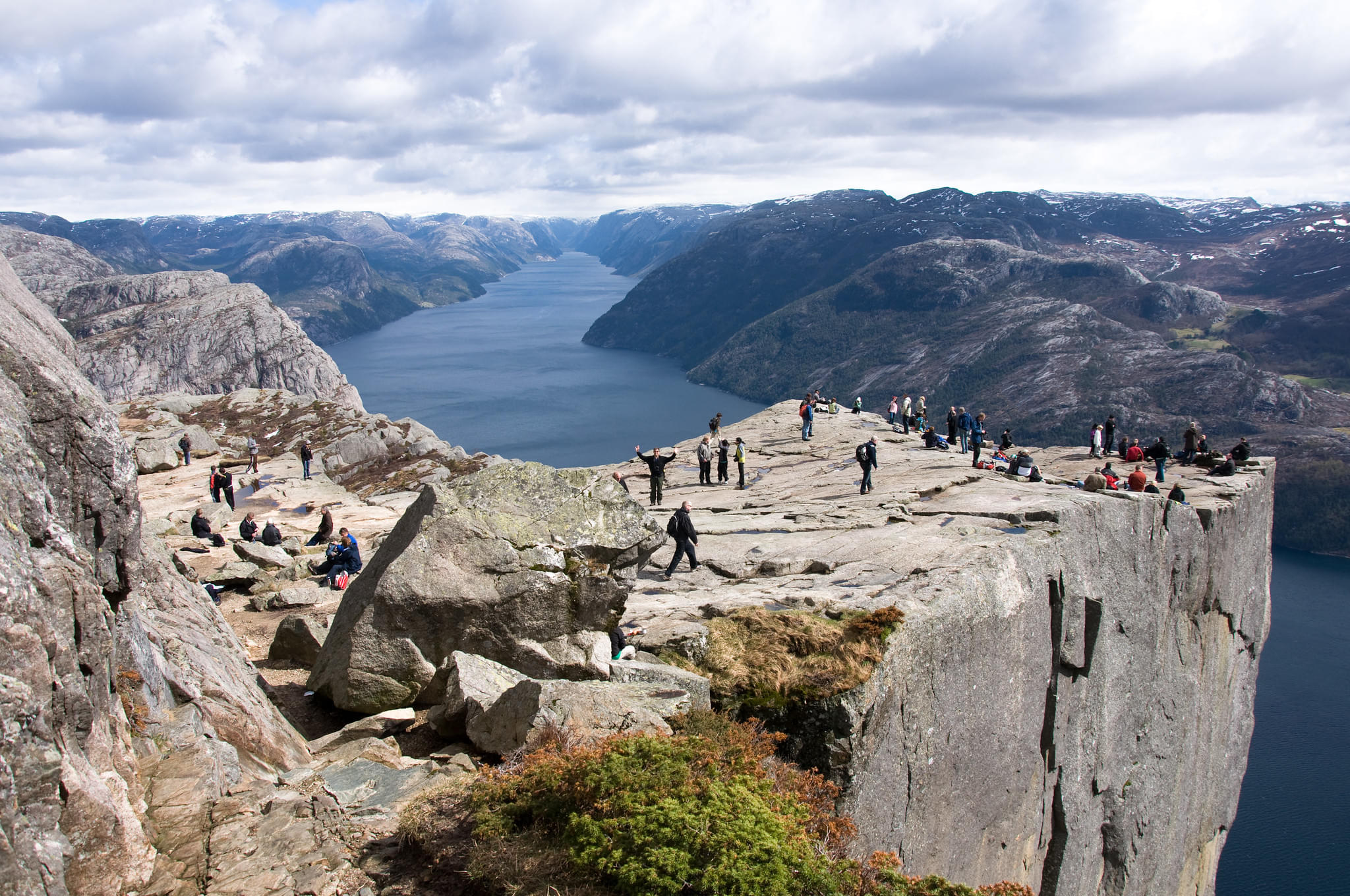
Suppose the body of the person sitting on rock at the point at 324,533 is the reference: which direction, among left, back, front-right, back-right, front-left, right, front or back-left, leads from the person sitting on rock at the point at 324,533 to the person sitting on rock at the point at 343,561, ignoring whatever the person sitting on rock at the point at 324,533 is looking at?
left

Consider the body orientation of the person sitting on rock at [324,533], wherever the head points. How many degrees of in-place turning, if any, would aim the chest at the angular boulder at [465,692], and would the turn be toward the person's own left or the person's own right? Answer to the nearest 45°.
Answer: approximately 90° to the person's own left

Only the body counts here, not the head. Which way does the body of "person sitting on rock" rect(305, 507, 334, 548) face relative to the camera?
to the viewer's left

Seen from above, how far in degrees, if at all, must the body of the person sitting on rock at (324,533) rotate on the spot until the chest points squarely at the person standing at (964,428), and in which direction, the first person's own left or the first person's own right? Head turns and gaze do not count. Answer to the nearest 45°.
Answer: approximately 180°

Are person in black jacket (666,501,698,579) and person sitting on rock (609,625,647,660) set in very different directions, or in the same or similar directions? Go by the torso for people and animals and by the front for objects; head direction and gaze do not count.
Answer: same or similar directions

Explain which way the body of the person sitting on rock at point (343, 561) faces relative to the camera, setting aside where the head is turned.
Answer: to the viewer's left

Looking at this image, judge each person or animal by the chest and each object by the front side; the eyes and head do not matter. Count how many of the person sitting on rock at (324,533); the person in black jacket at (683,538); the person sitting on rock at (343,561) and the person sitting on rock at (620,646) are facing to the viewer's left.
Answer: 2
